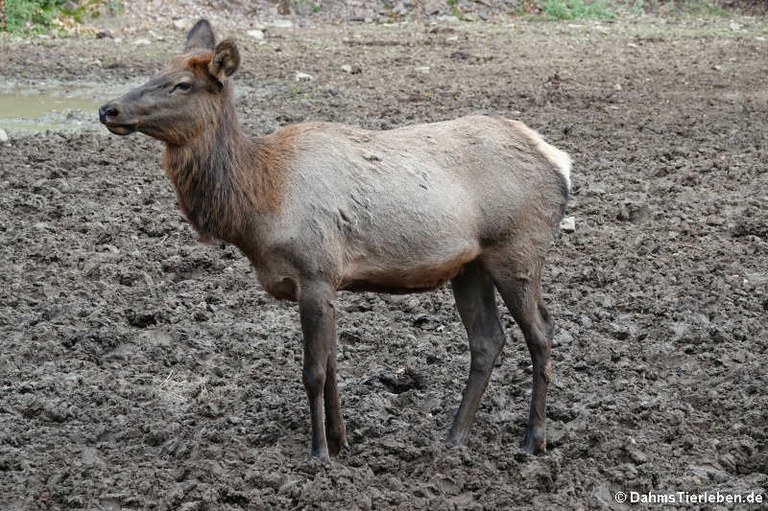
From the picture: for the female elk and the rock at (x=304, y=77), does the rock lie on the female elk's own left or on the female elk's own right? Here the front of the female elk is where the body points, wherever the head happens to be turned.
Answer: on the female elk's own right

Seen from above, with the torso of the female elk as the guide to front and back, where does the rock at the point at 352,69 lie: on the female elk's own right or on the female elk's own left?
on the female elk's own right

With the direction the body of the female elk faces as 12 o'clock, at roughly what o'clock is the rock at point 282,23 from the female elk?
The rock is roughly at 3 o'clock from the female elk.

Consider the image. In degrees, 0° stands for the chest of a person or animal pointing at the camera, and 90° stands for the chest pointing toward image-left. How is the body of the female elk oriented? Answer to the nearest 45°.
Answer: approximately 90°
